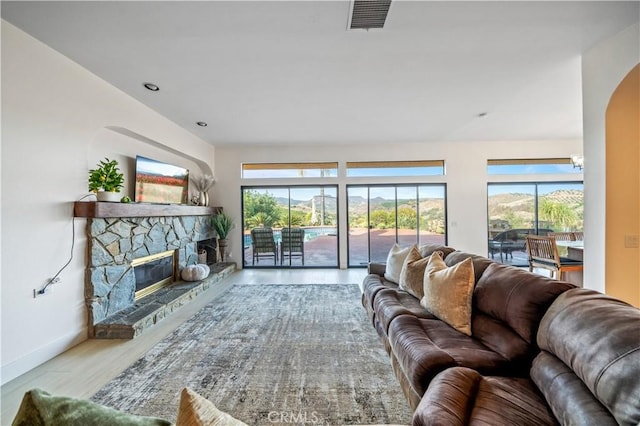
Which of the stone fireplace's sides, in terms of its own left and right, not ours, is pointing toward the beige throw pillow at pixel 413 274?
front

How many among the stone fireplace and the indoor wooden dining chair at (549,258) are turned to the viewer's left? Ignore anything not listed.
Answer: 0

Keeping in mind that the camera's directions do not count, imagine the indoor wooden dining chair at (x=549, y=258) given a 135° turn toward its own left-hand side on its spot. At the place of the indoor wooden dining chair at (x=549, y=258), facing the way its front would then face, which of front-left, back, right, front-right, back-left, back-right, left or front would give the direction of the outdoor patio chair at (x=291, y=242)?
front

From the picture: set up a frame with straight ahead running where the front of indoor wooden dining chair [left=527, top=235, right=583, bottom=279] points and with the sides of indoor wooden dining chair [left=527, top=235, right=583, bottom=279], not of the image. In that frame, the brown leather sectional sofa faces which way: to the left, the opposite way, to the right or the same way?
the opposite way

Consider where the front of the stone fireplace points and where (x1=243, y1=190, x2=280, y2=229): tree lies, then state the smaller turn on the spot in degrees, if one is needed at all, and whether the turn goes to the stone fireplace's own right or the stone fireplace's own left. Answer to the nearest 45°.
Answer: approximately 90° to the stone fireplace's own left

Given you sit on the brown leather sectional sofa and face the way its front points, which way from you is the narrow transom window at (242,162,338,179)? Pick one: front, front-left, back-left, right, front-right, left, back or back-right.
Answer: right

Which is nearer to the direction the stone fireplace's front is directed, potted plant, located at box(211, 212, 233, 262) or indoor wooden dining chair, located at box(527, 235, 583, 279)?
the indoor wooden dining chair

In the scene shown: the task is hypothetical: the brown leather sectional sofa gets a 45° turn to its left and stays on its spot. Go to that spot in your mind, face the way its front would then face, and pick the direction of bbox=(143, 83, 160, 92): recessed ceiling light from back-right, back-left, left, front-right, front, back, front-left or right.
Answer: right

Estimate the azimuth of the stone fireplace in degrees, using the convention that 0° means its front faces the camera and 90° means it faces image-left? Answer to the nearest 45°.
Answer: approximately 315°

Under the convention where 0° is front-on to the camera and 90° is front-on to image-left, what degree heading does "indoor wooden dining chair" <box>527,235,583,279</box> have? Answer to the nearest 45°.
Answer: approximately 225°

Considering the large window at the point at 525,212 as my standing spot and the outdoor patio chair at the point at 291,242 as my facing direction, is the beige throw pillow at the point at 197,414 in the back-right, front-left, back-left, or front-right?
front-left

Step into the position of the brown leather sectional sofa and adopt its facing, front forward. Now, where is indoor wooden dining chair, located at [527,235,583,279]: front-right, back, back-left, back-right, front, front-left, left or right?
back-right

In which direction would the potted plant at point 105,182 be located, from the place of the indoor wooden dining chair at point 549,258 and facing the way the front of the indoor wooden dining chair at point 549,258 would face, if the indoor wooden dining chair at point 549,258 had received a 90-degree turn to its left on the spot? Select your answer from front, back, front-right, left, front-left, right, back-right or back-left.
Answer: left

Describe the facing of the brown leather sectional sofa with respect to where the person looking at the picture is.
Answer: facing the viewer and to the left of the viewer

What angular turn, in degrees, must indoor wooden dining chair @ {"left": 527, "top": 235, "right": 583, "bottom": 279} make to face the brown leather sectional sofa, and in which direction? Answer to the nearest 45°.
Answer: approximately 135° to its right

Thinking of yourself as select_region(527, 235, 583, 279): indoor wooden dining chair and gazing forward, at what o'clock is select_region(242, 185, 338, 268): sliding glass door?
The sliding glass door is roughly at 7 o'clock from the indoor wooden dining chair.

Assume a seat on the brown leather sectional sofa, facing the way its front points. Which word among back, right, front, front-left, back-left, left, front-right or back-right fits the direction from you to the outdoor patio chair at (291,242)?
right
